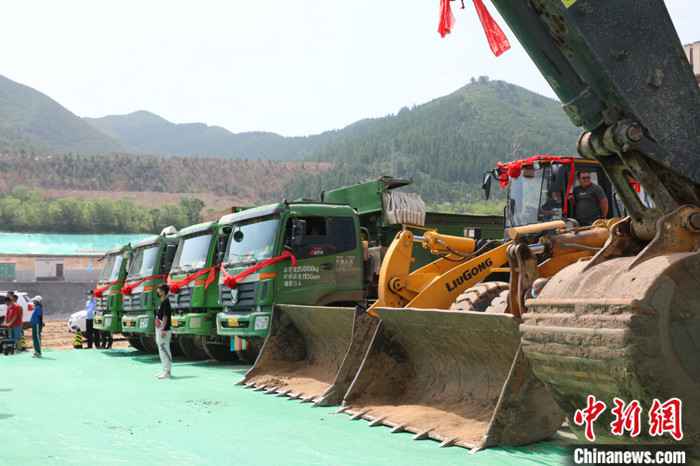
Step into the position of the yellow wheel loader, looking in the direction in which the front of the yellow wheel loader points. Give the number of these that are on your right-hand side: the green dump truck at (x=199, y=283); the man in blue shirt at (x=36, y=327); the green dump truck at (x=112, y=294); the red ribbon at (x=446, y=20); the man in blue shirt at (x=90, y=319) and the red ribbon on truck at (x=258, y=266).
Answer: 5

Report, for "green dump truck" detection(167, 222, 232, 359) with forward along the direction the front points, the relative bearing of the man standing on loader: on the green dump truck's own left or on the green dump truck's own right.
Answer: on the green dump truck's own left

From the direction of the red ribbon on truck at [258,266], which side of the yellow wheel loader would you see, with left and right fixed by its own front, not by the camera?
right

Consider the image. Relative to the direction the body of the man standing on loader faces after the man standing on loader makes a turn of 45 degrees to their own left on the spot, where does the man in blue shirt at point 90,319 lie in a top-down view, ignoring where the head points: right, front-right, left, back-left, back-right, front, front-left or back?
back-right

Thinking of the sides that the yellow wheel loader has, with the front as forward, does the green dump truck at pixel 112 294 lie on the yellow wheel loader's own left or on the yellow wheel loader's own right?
on the yellow wheel loader's own right

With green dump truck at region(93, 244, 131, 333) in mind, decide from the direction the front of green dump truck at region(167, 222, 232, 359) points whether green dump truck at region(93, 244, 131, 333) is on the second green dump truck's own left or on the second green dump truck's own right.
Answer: on the second green dump truck's own right

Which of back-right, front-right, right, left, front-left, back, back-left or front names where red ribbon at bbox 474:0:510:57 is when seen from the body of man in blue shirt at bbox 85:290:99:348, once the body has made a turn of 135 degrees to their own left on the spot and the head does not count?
front-right

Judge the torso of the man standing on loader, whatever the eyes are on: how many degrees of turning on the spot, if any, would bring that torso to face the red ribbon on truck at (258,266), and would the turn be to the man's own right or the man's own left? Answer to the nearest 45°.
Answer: approximately 90° to the man's own right

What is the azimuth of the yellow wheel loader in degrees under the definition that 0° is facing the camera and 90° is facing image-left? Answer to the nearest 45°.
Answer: approximately 45°

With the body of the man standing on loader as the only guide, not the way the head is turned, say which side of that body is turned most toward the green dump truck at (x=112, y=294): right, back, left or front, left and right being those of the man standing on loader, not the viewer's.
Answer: right

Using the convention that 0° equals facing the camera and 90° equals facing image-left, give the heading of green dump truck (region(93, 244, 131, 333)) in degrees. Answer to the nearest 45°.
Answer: approximately 45°
